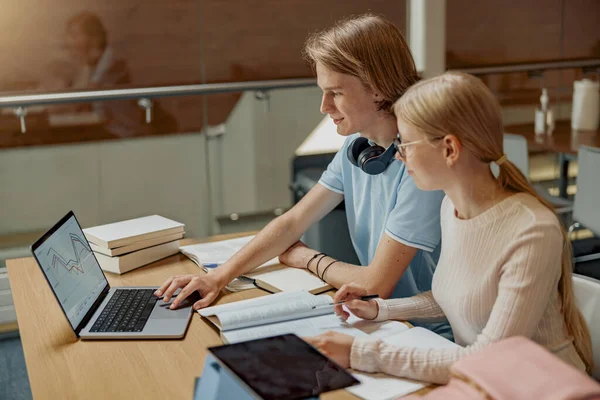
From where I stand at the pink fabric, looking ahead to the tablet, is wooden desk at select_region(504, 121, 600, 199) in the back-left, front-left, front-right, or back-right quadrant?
back-right

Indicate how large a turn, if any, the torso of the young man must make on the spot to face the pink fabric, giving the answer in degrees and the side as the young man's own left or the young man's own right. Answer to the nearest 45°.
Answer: approximately 45° to the young man's own left

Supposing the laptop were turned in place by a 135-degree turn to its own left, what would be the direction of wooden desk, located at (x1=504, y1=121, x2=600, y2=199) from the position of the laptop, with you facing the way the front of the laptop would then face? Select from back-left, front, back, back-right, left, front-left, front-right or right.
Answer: right

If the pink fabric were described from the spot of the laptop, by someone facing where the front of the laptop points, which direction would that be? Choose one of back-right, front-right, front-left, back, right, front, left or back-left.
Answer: front-right

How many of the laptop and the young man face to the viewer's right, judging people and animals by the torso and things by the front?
1

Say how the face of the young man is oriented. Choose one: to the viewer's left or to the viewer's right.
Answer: to the viewer's left

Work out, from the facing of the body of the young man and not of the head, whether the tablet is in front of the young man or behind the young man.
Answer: in front

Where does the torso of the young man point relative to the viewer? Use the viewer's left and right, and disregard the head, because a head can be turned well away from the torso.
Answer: facing the viewer and to the left of the viewer

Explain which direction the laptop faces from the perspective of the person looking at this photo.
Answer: facing to the right of the viewer

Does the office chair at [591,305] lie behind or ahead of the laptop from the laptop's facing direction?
ahead

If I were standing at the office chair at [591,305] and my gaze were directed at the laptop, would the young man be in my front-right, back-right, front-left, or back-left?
front-right

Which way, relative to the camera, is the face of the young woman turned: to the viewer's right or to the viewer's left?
to the viewer's left
